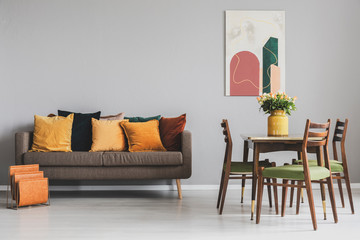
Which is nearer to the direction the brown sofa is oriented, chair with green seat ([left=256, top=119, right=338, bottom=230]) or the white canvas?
the chair with green seat

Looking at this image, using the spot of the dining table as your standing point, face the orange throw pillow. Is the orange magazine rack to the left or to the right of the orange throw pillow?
left

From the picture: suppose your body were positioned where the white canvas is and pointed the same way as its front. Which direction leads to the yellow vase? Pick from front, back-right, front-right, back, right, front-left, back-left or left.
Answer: front

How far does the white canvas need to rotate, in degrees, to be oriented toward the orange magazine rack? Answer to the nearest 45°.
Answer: approximately 45° to its right

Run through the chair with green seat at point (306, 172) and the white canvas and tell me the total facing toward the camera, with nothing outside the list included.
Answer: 1

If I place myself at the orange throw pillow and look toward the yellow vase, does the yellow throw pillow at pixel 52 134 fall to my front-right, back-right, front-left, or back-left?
back-right

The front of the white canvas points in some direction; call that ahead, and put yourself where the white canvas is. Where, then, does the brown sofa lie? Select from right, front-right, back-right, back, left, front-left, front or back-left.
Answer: front-right

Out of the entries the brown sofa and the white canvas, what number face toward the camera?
2

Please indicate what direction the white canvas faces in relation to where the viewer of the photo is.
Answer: facing the viewer

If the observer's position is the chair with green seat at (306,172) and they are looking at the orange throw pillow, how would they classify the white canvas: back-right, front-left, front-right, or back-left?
front-right

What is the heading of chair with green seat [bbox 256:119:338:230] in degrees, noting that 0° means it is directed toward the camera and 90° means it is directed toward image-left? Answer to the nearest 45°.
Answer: approximately 135°
